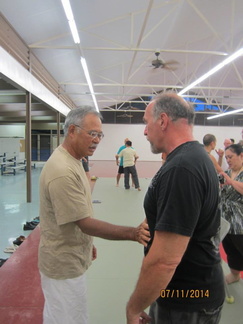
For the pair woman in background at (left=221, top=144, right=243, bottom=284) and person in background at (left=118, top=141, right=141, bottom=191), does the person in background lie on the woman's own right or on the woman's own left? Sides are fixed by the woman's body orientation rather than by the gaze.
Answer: on the woman's own right

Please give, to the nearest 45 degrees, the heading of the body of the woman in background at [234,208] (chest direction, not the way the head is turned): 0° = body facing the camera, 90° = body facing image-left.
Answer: approximately 45°

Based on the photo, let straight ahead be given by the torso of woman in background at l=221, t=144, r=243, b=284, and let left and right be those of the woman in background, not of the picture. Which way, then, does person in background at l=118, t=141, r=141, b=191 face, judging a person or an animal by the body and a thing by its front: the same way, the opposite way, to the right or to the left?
to the right
